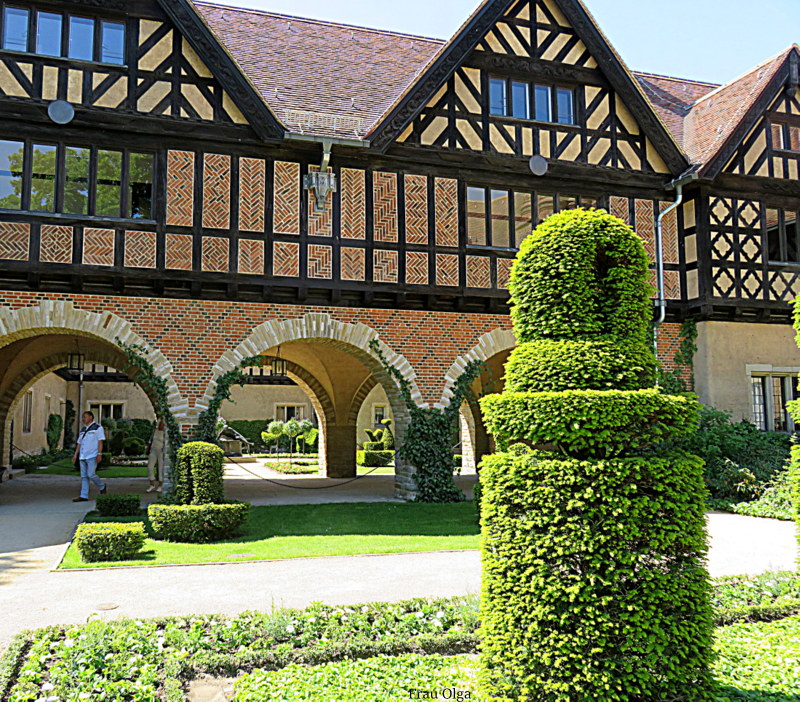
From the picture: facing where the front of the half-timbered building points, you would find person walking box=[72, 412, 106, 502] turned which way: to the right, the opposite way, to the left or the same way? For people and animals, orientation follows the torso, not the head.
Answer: the same way

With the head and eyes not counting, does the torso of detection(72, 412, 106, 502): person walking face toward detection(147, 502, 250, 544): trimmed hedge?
no

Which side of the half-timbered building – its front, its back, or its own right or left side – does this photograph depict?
front

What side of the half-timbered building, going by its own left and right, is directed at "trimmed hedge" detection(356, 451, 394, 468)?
back

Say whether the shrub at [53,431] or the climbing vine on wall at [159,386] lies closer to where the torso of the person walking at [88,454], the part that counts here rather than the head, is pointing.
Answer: the climbing vine on wall

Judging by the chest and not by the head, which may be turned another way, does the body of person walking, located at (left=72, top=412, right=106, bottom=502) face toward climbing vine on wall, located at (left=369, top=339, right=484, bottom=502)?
no

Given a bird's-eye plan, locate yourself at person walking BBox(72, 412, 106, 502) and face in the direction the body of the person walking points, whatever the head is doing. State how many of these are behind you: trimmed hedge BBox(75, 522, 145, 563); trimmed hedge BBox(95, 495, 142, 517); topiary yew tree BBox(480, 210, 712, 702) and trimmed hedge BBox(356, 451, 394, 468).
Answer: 1

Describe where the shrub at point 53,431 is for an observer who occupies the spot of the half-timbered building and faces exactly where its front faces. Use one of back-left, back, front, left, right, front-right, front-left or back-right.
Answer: back-right

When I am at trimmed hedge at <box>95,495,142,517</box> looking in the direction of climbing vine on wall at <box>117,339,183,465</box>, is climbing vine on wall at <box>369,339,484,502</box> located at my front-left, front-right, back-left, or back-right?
front-right

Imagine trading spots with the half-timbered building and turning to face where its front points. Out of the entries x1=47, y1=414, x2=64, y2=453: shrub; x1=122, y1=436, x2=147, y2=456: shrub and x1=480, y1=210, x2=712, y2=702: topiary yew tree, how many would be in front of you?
1

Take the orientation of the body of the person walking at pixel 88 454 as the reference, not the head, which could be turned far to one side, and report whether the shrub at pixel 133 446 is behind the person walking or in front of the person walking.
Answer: behind

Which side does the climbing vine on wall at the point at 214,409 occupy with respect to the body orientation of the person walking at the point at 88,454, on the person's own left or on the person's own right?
on the person's own left

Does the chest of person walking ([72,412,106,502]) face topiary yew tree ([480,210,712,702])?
no

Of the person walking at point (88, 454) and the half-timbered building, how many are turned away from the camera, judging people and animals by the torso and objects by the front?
0

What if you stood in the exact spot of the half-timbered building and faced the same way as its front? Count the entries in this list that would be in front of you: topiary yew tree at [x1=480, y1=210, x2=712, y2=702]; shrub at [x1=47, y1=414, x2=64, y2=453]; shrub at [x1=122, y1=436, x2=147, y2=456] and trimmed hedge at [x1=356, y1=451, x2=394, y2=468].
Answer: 1
